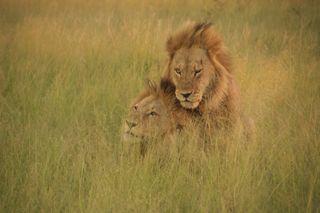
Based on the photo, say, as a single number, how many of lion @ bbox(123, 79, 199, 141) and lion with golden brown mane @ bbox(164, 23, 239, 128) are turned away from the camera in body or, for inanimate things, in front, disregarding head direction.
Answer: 0

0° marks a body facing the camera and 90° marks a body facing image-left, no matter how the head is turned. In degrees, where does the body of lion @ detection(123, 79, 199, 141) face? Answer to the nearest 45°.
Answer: approximately 45°

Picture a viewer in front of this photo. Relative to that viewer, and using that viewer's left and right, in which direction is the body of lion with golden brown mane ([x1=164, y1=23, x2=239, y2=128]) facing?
facing the viewer and to the left of the viewer
